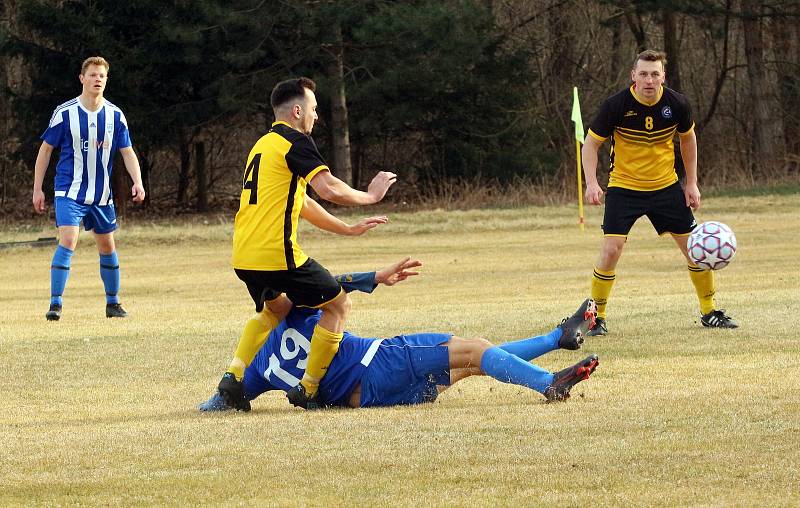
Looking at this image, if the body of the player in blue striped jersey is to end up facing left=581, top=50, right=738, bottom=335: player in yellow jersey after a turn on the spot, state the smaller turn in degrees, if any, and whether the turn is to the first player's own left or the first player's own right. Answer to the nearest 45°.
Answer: approximately 45° to the first player's own left

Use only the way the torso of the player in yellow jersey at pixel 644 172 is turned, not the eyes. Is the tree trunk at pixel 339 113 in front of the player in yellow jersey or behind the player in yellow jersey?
behind

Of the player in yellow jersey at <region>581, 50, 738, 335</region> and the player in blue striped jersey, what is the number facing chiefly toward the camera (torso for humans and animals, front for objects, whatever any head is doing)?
2

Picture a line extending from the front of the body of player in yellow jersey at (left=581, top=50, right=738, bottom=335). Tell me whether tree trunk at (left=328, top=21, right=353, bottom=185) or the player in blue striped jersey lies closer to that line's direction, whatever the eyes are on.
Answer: the player in blue striped jersey

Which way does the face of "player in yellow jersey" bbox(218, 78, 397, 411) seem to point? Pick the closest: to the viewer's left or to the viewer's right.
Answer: to the viewer's right

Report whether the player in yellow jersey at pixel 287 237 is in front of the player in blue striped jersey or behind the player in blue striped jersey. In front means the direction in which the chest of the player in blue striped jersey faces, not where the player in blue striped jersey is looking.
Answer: in front

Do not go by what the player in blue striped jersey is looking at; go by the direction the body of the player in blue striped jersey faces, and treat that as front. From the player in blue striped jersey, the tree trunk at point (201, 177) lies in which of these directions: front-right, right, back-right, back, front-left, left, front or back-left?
back

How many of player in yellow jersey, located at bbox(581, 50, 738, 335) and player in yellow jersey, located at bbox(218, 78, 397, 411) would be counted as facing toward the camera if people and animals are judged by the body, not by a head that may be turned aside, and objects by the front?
1

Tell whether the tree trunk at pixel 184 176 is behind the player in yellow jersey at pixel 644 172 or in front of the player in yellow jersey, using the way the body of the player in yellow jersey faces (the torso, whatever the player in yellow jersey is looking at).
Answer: behind

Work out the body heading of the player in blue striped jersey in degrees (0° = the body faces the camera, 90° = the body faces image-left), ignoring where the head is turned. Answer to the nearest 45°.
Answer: approximately 0°

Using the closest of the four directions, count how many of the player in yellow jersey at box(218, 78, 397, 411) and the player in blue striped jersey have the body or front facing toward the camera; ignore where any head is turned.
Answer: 1

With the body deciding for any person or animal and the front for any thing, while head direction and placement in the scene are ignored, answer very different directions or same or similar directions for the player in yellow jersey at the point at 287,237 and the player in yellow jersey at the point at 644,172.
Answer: very different directions

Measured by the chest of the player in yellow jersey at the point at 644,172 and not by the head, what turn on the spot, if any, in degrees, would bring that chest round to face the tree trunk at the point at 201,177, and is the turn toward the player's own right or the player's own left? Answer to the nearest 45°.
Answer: approximately 135° to the player's own right
